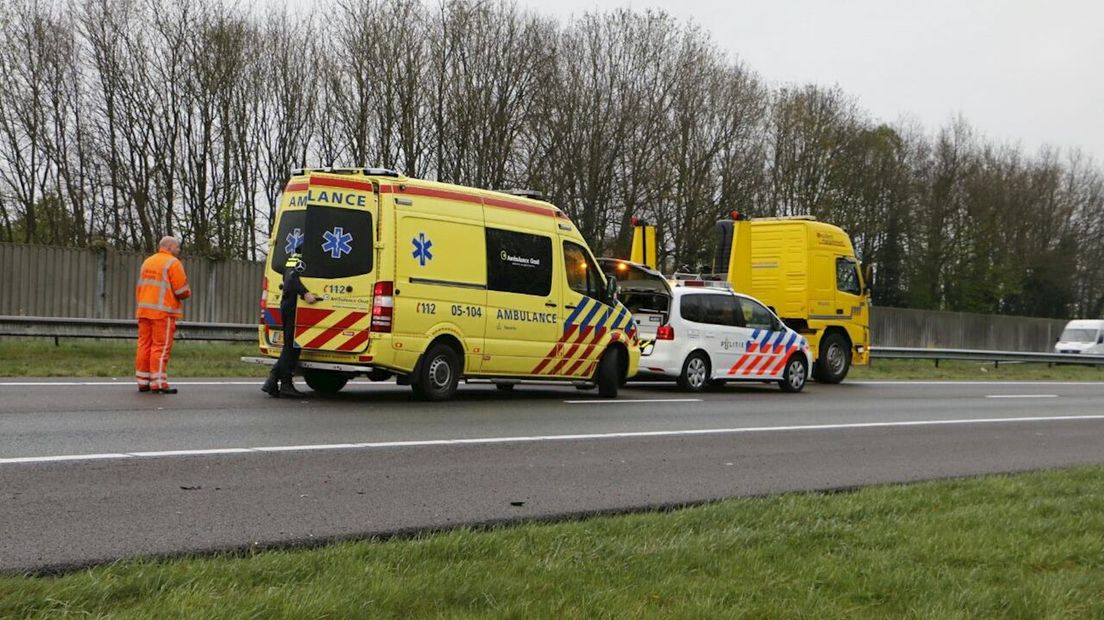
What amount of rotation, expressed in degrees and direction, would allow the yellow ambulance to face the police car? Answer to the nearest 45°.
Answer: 0° — it already faces it

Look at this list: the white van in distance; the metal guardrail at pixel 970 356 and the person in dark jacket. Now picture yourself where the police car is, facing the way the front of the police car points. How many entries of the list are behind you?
1

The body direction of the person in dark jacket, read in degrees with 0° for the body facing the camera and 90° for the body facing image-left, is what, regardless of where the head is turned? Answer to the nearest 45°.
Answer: approximately 270°

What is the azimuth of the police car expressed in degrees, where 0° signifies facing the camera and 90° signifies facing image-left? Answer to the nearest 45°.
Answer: approximately 225°

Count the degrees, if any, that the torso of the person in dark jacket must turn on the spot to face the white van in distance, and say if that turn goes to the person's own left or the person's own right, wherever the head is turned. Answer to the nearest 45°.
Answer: approximately 45° to the person's own left

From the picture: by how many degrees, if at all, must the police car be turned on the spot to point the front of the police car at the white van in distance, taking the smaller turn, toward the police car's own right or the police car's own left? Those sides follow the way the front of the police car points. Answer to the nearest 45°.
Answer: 0° — it already faces it

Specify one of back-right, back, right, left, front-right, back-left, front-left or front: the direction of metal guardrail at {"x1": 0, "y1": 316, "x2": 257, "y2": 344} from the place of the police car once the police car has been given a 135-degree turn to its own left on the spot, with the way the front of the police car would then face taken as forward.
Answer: front

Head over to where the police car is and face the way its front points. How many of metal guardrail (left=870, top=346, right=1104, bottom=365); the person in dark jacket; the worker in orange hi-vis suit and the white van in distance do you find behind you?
2

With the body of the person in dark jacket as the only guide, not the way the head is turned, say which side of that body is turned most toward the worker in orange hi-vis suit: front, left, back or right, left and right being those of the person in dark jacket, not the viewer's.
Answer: back

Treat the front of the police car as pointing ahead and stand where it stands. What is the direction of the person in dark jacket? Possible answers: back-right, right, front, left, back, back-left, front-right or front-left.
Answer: back

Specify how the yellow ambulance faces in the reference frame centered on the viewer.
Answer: facing away from the viewer and to the right of the viewer
